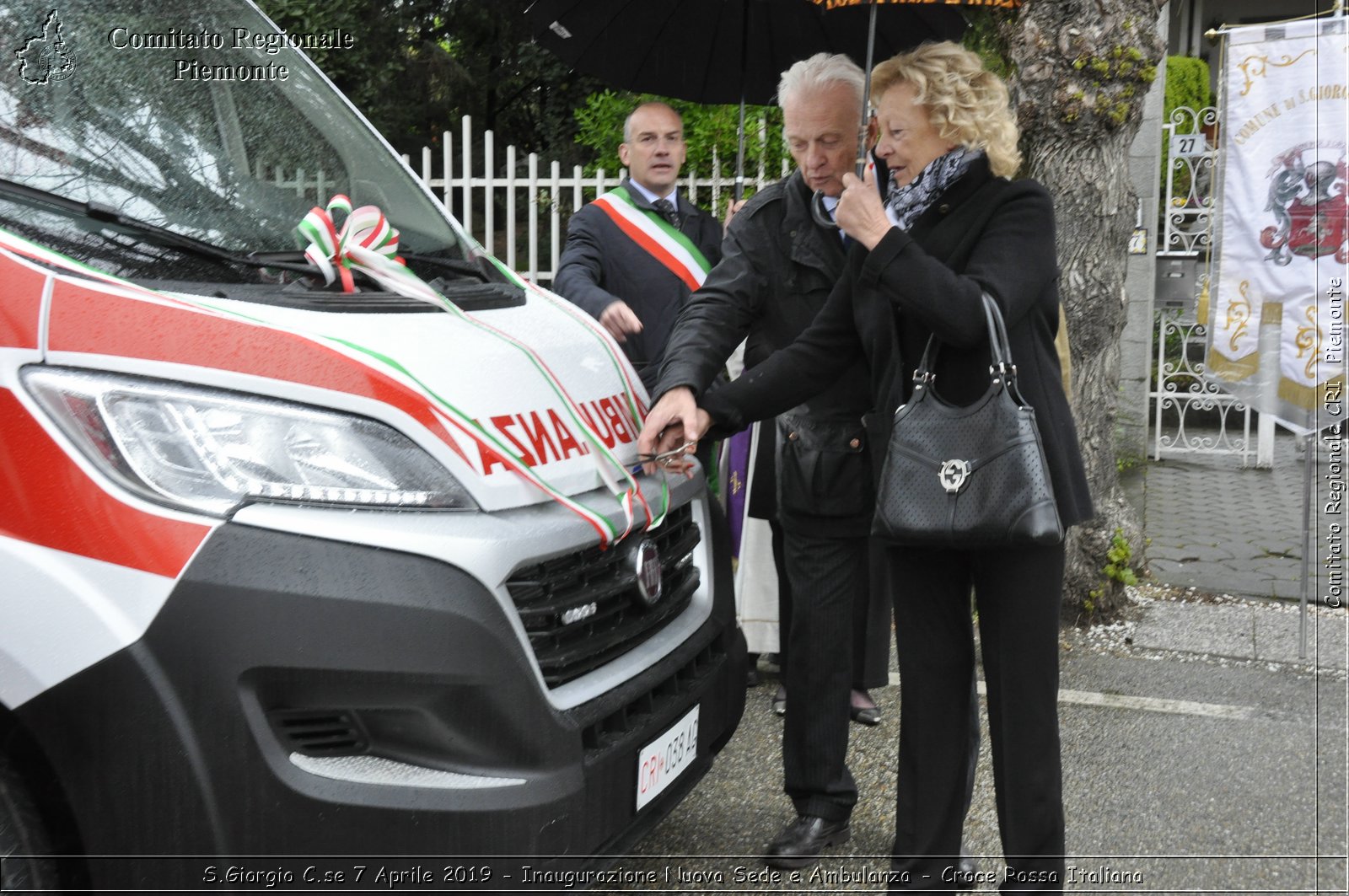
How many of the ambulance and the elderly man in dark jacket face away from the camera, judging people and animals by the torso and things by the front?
0

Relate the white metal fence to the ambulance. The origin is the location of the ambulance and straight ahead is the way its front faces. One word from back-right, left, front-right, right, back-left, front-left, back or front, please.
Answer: back-left

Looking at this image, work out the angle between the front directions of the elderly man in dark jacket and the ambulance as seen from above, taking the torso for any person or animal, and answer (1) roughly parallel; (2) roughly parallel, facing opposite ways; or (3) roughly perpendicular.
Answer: roughly perpendicular

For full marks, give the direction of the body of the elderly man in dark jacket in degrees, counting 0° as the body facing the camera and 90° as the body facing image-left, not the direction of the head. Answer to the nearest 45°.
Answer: approximately 45°

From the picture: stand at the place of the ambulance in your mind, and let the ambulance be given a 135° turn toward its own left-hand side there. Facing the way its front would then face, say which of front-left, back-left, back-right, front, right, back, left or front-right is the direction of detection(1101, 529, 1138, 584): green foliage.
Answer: front-right

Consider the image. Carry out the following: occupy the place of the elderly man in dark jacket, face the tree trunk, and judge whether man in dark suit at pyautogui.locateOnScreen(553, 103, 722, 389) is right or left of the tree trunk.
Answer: left

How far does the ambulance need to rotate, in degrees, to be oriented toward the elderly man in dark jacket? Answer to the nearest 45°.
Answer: approximately 90° to its left

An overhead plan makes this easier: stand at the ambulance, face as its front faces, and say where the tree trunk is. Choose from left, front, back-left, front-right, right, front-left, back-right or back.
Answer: left

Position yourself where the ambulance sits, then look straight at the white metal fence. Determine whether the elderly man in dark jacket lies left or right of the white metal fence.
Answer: right

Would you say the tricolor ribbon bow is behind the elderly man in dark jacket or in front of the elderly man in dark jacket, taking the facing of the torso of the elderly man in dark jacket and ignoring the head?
in front

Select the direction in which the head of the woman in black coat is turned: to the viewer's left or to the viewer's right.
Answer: to the viewer's left

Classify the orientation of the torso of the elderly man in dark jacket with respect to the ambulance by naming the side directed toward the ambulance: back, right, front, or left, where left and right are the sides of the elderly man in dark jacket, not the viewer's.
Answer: front

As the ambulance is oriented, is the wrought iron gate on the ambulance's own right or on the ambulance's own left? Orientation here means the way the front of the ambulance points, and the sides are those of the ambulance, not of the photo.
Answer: on the ambulance's own left
